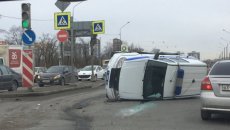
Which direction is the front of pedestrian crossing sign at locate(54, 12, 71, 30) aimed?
toward the camera

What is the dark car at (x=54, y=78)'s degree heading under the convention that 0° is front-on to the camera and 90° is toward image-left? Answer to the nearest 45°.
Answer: approximately 45°

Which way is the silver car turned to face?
away from the camera

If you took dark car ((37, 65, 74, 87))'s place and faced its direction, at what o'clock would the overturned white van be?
The overturned white van is roughly at 10 o'clock from the dark car.

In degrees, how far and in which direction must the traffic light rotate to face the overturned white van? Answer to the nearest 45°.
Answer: approximately 45° to its left

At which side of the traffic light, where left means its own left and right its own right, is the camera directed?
front

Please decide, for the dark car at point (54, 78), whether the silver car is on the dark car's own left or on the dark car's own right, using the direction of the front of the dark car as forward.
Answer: on the dark car's own left

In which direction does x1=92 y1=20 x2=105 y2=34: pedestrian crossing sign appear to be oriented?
toward the camera

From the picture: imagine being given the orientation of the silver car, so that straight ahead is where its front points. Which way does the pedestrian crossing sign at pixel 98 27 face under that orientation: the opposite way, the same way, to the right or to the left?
the opposite way

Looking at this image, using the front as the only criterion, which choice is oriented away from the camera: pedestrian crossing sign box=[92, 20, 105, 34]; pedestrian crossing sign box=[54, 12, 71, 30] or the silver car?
the silver car
